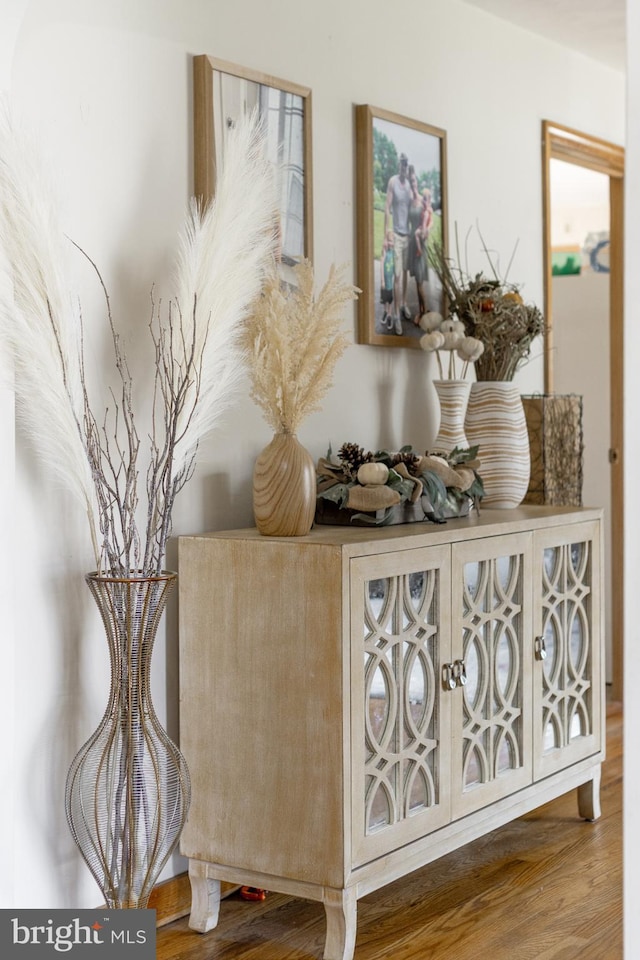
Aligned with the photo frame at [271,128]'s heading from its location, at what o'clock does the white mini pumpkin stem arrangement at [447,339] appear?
The white mini pumpkin stem arrangement is roughly at 9 o'clock from the photo frame.

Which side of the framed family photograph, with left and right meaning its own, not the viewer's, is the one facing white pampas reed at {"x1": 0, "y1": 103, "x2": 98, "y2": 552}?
right

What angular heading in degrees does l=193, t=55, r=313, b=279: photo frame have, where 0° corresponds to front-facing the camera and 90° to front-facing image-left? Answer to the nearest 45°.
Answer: approximately 315°

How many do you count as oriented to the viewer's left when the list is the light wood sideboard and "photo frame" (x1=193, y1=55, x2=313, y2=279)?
0

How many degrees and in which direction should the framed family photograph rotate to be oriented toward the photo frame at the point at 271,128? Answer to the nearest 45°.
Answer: approximately 90° to its right

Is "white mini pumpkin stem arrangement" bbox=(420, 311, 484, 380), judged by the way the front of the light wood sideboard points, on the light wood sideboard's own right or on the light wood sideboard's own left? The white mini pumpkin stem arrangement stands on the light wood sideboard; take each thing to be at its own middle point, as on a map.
on the light wood sideboard's own left

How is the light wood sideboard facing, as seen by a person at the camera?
facing the viewer and to the right of the viewer

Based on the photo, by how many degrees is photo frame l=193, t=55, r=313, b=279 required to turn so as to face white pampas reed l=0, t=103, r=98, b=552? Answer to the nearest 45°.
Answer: approximately 90° to its right
